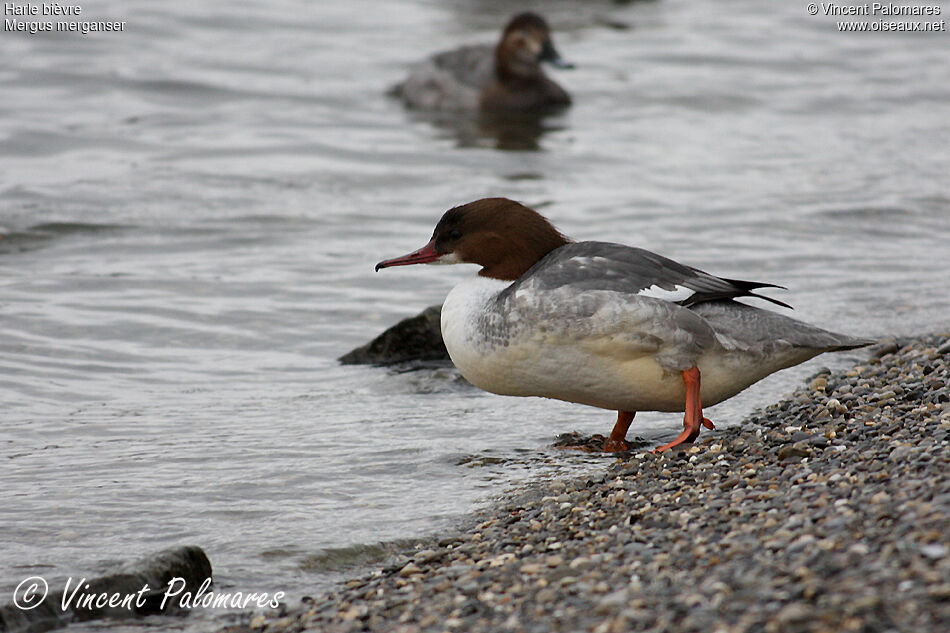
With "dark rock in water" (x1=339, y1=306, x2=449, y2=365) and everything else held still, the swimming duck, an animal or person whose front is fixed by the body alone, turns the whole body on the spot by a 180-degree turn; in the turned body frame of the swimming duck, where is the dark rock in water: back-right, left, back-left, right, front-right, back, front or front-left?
left

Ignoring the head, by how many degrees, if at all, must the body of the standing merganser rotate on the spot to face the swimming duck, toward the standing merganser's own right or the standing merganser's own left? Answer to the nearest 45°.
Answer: approximately 90° to the standing merganser's own right

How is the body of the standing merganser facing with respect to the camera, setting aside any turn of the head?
to the viewer's left

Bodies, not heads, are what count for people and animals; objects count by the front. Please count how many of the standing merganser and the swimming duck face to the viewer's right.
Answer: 1

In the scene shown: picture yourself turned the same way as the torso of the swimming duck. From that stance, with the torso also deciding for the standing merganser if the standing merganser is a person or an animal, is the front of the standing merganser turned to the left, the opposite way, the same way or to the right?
the opposite way

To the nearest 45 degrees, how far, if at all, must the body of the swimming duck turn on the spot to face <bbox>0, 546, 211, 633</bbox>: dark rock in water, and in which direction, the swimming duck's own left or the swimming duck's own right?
approximately 90° to the swimming duck's own right

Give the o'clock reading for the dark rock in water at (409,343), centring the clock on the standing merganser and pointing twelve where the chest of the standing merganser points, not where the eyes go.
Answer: The dark rock in water is roughly at 2 o'clock from the standing merganser.

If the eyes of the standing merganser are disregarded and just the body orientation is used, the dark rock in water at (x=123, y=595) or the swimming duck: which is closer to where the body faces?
the dark rock in water

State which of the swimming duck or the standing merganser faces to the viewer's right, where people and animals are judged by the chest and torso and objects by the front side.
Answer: the swimming duck

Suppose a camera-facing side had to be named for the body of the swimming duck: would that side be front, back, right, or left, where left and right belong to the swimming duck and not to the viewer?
right

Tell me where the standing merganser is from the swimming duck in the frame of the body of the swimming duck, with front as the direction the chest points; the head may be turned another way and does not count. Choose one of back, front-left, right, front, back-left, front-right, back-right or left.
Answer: right
